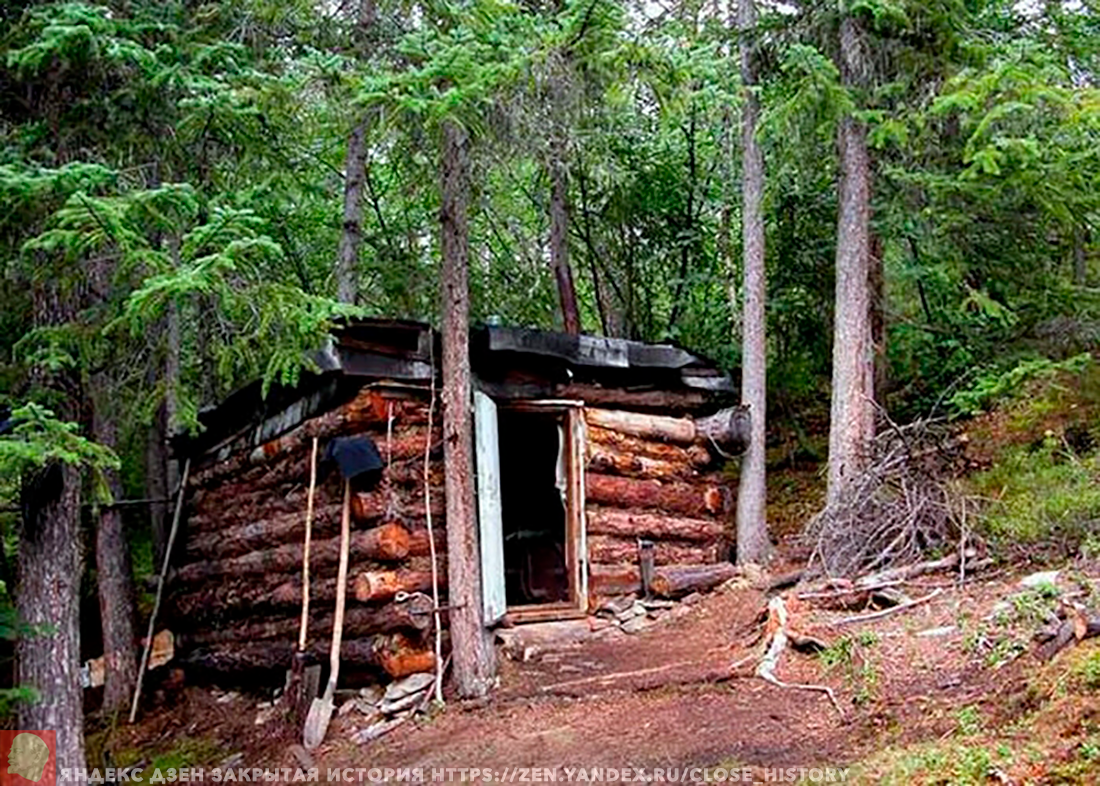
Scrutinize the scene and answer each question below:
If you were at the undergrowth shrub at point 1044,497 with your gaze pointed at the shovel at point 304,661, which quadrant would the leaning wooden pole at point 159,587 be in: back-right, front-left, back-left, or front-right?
front-right

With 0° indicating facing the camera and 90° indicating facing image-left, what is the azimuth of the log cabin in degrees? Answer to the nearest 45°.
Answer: approximately 315°

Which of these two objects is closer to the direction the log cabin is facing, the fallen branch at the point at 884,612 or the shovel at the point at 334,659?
the fallen branch

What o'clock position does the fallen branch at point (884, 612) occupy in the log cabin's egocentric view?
The fallen branch is roughly at 12 o'clock from the log cabin.

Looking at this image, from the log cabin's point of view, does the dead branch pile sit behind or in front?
in front

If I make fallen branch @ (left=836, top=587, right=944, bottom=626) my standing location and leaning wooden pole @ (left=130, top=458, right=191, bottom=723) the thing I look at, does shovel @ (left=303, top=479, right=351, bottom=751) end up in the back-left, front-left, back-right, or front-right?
front-left

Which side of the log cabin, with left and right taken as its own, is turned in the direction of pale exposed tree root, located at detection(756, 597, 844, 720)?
front

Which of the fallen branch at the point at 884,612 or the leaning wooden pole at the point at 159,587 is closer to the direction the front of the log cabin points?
the fallen branch

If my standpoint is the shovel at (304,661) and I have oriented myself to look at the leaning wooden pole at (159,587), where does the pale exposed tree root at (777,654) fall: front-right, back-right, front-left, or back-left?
back-right

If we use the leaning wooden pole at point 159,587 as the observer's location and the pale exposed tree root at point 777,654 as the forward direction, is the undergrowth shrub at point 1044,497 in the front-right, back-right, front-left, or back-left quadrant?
front-left
